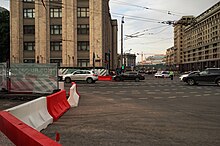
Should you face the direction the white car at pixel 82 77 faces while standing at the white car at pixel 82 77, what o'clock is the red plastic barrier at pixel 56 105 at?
The red plastic barrier is roughly at 9 o'clock from the white car.

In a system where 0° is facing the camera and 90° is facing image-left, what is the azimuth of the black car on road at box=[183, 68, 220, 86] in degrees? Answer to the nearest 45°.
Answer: approximately 90°

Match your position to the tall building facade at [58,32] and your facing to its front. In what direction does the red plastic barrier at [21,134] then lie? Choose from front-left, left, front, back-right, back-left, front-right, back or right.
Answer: front

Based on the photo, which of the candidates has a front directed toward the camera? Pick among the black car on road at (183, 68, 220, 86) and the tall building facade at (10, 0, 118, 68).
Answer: the tall building facade

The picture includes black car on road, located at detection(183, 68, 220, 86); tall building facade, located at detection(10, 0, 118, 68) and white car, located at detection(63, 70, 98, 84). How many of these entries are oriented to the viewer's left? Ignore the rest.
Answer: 2

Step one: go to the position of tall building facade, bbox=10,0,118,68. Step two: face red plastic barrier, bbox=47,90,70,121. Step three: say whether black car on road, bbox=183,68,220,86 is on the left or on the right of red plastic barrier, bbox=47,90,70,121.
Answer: left

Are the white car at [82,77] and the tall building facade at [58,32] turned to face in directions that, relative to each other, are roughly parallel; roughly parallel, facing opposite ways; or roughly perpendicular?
roughly perpendicular

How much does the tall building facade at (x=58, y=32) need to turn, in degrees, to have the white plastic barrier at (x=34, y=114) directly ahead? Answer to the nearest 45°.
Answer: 0° — it already faces it

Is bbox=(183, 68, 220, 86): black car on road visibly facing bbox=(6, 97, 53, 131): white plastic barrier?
no

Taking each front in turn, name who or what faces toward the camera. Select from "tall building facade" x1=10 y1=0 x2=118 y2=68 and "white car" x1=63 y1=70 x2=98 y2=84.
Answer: the tall building facade

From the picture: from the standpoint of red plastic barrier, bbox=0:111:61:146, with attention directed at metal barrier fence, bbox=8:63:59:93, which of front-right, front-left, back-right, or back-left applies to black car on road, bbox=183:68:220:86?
front-right

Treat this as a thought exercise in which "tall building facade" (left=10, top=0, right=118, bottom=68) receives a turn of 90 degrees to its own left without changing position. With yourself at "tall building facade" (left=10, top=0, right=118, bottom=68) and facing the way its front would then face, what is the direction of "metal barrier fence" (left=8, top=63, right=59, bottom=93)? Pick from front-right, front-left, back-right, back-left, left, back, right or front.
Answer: right

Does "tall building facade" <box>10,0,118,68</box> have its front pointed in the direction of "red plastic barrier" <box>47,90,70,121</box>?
yes

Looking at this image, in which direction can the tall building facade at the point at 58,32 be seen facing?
toward the camera

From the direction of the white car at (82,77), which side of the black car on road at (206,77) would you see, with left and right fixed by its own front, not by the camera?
front

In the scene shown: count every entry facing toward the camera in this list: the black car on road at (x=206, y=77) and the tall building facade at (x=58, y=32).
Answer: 1

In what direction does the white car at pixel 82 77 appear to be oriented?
to the viewer's left

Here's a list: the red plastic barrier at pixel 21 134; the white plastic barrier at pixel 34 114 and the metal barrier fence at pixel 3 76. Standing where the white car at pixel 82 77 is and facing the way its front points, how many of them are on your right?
0
